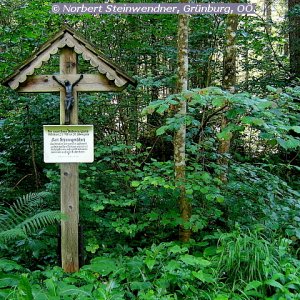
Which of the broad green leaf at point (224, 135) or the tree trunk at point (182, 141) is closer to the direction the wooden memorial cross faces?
the broad green leaf

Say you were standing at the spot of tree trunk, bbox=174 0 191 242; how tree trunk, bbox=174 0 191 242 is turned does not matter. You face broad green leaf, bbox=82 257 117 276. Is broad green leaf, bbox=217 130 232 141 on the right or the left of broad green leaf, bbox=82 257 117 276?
left

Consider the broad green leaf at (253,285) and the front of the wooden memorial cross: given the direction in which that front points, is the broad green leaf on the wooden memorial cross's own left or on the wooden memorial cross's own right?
on the wooden memorial cross's own left

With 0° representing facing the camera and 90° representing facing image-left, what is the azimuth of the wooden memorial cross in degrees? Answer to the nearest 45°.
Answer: approximately 0°
